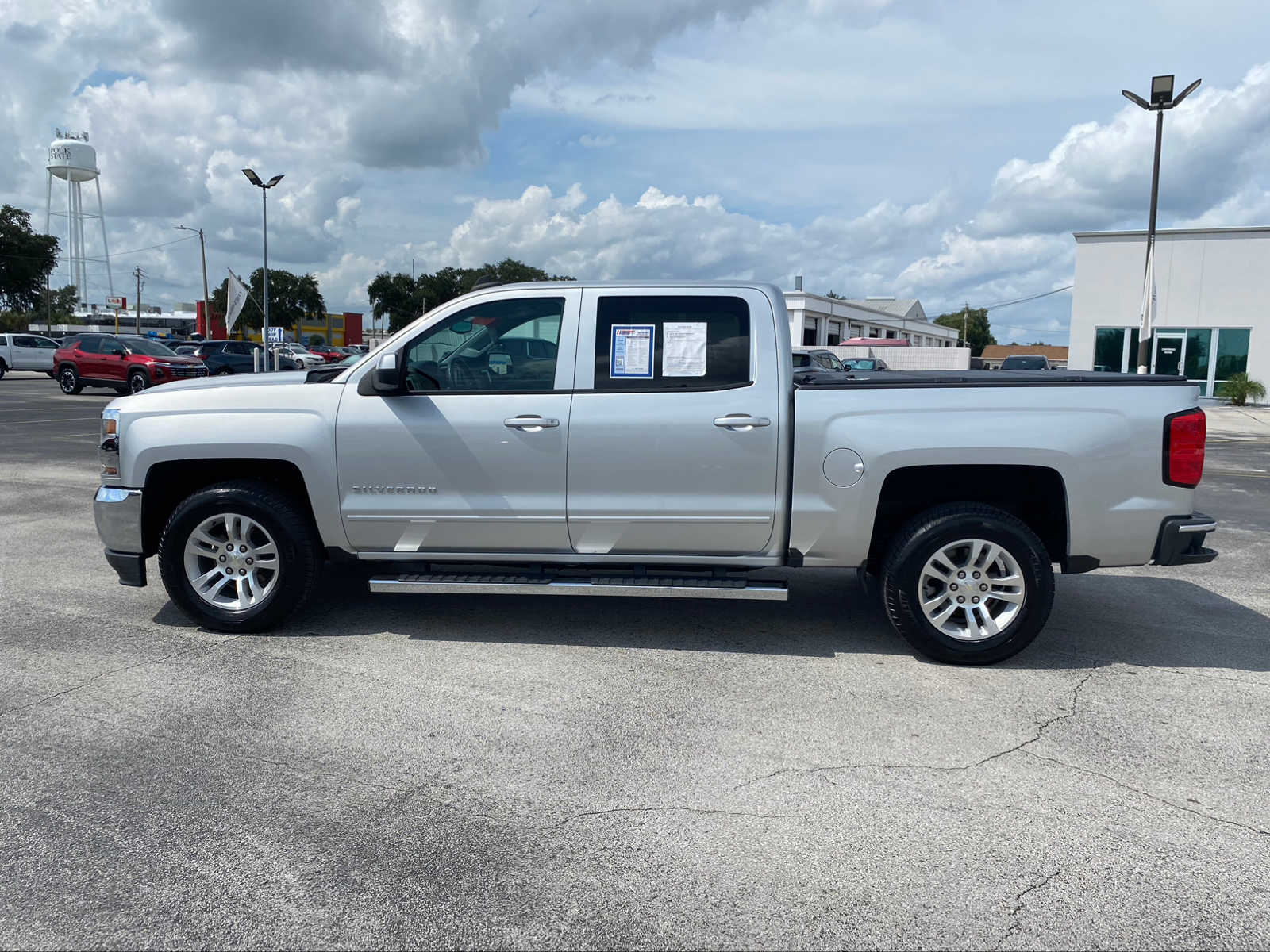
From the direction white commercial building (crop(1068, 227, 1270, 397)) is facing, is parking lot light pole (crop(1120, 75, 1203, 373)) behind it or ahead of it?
ahead

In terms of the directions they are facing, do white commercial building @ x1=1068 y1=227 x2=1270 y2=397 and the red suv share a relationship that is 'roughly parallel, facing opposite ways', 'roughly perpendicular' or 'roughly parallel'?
roughly perpendicular

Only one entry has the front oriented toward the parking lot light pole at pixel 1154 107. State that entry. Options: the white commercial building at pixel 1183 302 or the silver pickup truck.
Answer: the white commercial building

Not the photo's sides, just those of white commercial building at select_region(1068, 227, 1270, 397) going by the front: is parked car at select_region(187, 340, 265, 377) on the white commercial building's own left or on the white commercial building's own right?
on the white commercial building's own right

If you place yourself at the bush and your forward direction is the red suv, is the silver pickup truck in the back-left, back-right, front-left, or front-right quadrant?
front-left

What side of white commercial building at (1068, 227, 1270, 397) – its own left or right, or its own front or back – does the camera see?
front

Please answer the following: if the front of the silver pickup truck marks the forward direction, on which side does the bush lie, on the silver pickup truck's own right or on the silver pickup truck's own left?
on the silver pickup truck's own right

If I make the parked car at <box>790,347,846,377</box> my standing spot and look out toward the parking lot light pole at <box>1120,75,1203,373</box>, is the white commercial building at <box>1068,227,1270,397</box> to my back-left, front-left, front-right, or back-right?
front-left

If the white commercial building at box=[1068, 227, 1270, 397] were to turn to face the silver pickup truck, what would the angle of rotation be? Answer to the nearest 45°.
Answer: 0° — it already faces it

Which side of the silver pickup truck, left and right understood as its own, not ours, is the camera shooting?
left

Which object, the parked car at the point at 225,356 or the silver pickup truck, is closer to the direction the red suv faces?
the silver pickup truck

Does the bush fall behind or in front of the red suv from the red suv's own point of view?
in front

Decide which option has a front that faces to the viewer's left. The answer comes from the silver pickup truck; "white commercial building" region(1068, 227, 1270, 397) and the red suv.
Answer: the silver pickup truck

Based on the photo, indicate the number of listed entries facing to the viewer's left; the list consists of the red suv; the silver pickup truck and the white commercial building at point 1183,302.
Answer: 1

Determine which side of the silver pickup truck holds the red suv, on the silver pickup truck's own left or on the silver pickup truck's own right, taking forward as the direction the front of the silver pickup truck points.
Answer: on the silver pickup truck's own right
